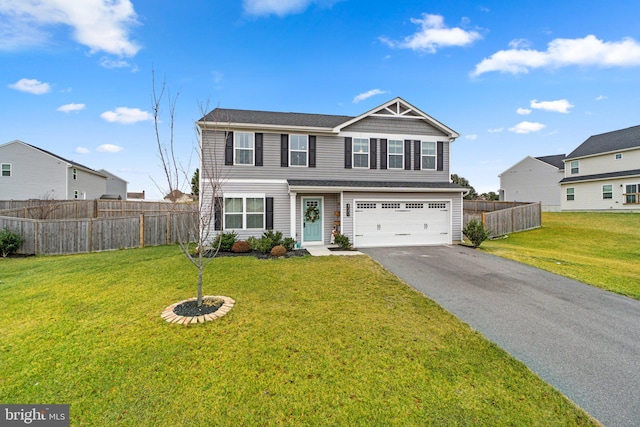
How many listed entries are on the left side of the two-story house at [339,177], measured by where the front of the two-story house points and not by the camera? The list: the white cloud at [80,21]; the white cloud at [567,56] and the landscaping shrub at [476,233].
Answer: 2

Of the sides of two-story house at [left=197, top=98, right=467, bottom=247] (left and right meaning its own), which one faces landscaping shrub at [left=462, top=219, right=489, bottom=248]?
left

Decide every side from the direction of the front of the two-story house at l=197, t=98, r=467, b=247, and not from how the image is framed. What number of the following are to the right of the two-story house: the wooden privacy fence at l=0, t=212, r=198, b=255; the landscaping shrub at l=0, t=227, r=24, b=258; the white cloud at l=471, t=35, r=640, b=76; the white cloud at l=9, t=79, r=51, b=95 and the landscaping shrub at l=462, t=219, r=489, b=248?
3

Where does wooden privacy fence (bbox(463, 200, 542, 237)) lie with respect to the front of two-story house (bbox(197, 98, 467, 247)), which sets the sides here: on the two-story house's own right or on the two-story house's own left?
on the two-story house's own left

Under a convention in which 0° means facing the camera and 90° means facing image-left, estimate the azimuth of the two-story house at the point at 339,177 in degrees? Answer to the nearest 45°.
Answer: approximately 0°

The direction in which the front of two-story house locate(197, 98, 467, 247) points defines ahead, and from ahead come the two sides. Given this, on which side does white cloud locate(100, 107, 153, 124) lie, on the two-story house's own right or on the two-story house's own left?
on the two-story house's own right

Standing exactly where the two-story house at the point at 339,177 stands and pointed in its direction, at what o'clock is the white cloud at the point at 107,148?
The white cloud is roughly at 4 o'clock from the two-story house.

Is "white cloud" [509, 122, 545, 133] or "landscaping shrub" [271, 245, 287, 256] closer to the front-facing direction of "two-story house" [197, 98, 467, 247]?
the landscaping shrub

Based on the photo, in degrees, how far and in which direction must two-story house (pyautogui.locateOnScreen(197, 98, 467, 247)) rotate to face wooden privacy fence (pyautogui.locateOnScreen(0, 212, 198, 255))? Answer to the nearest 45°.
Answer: approximately 90° to its right

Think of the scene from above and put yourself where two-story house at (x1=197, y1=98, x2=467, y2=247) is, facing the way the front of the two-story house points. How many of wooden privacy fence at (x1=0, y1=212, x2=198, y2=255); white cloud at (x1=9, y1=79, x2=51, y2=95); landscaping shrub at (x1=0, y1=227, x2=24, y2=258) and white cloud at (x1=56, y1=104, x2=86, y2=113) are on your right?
4

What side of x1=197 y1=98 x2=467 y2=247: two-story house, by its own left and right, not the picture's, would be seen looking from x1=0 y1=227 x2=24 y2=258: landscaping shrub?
right

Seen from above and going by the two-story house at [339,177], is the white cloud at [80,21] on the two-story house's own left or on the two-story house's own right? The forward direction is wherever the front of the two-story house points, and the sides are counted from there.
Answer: on the two-story house's own right

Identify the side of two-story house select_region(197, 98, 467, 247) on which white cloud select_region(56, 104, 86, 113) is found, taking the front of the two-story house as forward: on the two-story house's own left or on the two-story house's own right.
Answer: on the two-story house's own right
